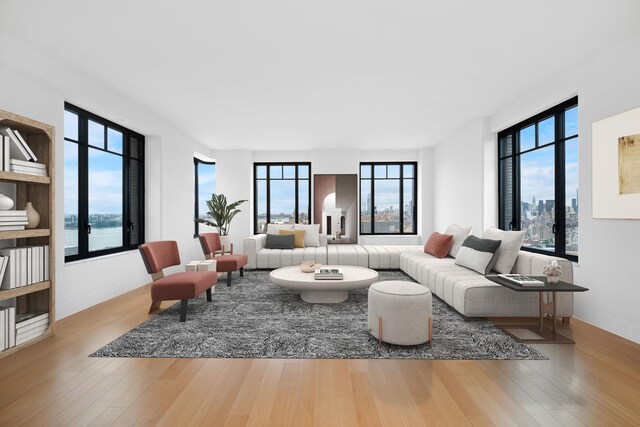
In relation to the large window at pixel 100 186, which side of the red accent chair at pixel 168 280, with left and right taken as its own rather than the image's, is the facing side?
back

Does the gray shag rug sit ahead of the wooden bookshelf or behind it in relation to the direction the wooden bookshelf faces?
ahead

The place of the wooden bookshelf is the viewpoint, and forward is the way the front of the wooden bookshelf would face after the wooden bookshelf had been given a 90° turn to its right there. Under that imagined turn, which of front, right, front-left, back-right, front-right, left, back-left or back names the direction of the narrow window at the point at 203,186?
back

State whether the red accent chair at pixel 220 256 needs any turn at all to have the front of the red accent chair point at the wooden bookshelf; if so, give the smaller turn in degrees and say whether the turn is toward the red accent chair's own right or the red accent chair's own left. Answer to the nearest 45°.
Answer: approximately 90° to the red accent chair's own right

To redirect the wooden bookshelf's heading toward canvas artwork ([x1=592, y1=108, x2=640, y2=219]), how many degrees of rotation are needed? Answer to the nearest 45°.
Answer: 0° — it already faces it

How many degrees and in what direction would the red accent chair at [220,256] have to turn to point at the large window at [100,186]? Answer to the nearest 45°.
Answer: approximately 135° to its right

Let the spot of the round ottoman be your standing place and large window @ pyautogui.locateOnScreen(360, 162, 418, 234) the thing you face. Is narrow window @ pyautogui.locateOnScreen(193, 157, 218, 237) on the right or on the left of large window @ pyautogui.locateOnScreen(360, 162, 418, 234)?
left

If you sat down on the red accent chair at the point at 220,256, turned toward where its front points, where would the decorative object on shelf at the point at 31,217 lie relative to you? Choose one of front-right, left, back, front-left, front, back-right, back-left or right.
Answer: right

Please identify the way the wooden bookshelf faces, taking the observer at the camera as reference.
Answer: facing the viewer and to the right of the viewer

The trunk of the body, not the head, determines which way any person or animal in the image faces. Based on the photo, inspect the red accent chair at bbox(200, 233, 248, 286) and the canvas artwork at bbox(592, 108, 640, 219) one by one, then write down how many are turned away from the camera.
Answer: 0

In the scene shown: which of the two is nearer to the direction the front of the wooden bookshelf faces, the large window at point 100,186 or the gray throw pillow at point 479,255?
the gray throw pillow

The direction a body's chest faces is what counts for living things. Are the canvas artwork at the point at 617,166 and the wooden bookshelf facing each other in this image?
yes

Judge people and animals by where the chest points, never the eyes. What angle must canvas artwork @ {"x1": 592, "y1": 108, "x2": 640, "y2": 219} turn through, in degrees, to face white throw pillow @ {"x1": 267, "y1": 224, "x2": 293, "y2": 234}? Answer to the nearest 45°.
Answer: approximately 45° to its right

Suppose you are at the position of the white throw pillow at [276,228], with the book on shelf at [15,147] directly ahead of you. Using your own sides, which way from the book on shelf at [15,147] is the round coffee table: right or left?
left
